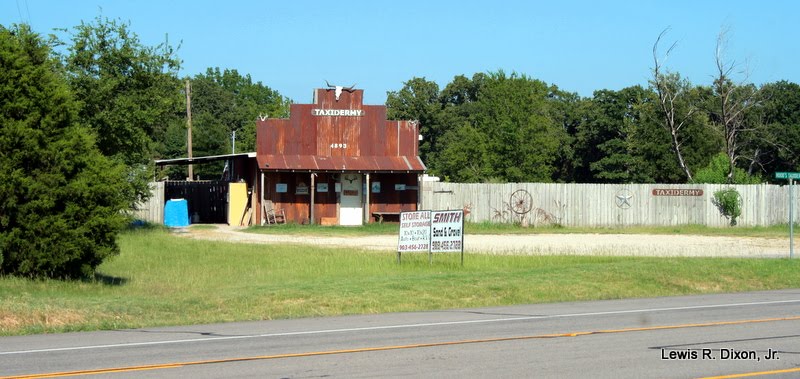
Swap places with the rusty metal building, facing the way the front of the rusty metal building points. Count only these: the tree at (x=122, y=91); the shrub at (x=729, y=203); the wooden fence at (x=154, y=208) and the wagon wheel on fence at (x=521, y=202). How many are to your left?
2

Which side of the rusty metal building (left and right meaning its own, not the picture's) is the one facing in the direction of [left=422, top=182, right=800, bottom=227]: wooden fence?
left

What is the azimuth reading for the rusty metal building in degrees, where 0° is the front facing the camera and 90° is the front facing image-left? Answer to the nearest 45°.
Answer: approximately 0°

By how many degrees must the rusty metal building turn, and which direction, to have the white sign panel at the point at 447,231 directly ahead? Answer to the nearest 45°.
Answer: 0° — it already faces it

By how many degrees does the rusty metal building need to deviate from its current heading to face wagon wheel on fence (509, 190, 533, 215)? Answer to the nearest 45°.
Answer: approximately 90° to its left

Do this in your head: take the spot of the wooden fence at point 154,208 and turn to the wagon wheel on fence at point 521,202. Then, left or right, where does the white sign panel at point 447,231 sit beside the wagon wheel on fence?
right

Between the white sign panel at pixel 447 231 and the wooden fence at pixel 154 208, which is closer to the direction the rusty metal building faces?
the white sign panel

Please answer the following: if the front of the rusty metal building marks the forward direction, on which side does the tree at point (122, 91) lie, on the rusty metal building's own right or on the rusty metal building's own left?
on the rusty metal building's own right

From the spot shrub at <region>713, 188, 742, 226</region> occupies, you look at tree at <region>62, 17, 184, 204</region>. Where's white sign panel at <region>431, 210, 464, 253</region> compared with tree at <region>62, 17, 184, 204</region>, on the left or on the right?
left
